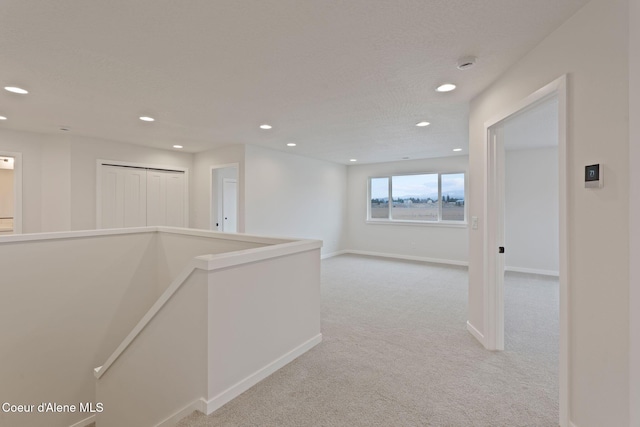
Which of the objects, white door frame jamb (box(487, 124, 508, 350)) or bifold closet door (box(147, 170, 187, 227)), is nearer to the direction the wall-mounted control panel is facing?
the bifold closet door

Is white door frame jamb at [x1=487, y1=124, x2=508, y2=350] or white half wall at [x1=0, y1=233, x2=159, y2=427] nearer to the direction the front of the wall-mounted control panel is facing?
the white half wall

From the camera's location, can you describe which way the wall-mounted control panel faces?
facing the viewer and to the left of the viewer

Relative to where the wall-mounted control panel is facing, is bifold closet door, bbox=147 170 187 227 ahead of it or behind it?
ahead

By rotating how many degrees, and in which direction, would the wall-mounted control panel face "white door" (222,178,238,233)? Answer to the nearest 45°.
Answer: approximately 45° to its right

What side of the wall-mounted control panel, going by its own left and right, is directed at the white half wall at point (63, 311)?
front

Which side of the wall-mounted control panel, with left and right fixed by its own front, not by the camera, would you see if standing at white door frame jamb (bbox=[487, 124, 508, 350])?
right

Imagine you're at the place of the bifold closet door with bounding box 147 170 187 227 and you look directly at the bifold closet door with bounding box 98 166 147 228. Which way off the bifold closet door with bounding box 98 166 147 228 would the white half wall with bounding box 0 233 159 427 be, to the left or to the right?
left

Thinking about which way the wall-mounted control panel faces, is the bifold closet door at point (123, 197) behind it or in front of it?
in front
